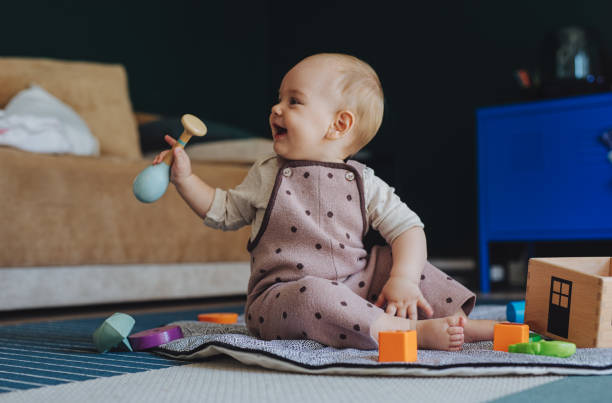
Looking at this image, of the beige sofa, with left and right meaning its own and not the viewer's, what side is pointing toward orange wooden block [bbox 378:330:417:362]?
front

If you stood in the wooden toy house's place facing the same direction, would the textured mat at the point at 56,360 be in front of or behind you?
in front

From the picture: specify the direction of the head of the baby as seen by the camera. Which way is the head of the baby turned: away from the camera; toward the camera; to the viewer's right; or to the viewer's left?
to the viewer's left

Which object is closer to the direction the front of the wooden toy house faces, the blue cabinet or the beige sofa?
the beige sofa

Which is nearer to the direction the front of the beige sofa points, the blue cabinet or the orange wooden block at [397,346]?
the orange wooden block

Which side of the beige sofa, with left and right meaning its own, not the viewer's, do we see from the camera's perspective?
front

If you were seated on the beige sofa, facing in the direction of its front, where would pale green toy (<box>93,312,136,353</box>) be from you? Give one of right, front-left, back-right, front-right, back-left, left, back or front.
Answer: front

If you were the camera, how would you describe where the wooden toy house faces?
facing the viewer and to the left of the viewer

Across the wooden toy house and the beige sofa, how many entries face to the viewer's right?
0

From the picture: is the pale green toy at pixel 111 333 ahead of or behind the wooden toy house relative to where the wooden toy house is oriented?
ahead

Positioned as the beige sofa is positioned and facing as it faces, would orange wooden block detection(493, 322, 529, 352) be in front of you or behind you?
in front
